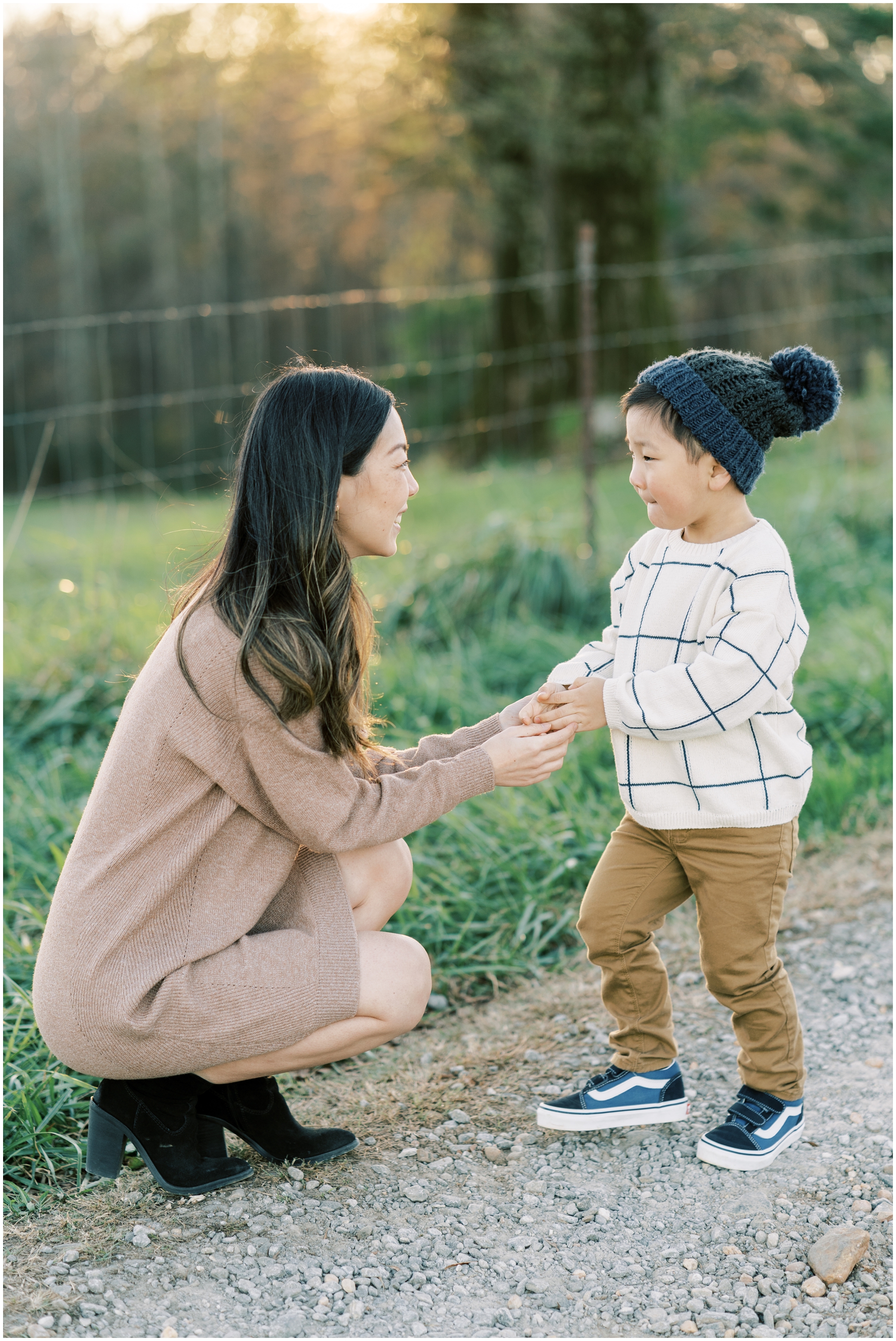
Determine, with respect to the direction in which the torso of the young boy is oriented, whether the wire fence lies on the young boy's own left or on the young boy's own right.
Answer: on the young boy's own right

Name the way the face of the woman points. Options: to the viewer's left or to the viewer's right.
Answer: to the viewer's right

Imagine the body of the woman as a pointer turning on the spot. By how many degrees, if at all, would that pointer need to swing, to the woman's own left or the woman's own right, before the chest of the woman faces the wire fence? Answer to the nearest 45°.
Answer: approximately 90° to the woman's own left

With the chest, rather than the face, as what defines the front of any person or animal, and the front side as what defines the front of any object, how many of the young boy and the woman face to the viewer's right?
1

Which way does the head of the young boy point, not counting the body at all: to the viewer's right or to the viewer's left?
to the viewer's left

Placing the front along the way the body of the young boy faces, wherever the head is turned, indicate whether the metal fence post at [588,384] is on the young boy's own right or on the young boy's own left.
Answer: on the young boy's own right

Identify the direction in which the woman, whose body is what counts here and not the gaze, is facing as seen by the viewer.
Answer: to the viewer's right
